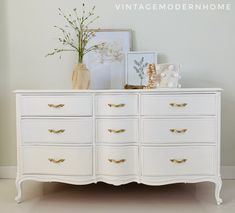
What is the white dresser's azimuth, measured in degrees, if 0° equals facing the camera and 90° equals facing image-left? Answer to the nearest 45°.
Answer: approximately 0°

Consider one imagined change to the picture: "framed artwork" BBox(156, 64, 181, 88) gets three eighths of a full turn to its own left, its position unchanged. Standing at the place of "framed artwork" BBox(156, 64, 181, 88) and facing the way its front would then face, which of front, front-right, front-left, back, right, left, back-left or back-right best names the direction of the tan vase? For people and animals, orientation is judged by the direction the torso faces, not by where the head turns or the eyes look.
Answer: back-left

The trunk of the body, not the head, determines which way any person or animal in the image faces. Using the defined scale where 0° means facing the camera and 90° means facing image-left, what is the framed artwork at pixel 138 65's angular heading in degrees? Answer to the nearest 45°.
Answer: approximately 0°
